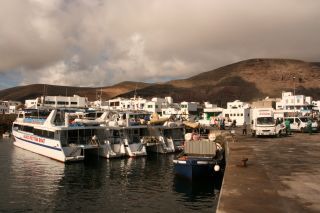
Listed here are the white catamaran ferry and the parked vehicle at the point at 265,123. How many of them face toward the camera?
1

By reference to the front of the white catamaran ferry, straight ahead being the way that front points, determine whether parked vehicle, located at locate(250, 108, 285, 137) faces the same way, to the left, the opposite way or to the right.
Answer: to the left

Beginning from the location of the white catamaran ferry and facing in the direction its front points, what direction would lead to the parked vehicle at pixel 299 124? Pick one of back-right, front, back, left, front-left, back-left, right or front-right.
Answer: back-right

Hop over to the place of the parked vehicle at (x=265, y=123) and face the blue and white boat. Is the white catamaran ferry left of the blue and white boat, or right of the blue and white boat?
right

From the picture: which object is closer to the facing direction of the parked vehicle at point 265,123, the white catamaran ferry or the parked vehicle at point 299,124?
the white catamaran ferry

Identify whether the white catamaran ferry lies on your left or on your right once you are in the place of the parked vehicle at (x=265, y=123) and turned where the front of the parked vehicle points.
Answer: on your right

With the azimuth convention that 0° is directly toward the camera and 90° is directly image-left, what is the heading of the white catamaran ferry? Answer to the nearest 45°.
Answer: approximately 135°

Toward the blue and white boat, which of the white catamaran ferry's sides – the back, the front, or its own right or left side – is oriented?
back

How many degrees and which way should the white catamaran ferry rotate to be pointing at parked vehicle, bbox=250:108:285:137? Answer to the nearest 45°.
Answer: approximately 135° to its right

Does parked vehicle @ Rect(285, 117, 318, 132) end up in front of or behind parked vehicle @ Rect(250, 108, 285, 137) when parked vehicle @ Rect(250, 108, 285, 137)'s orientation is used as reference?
behind

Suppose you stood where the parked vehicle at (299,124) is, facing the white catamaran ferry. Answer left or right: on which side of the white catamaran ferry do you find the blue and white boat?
left

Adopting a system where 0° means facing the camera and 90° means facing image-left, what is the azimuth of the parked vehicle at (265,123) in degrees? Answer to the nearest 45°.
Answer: approximately 0°
